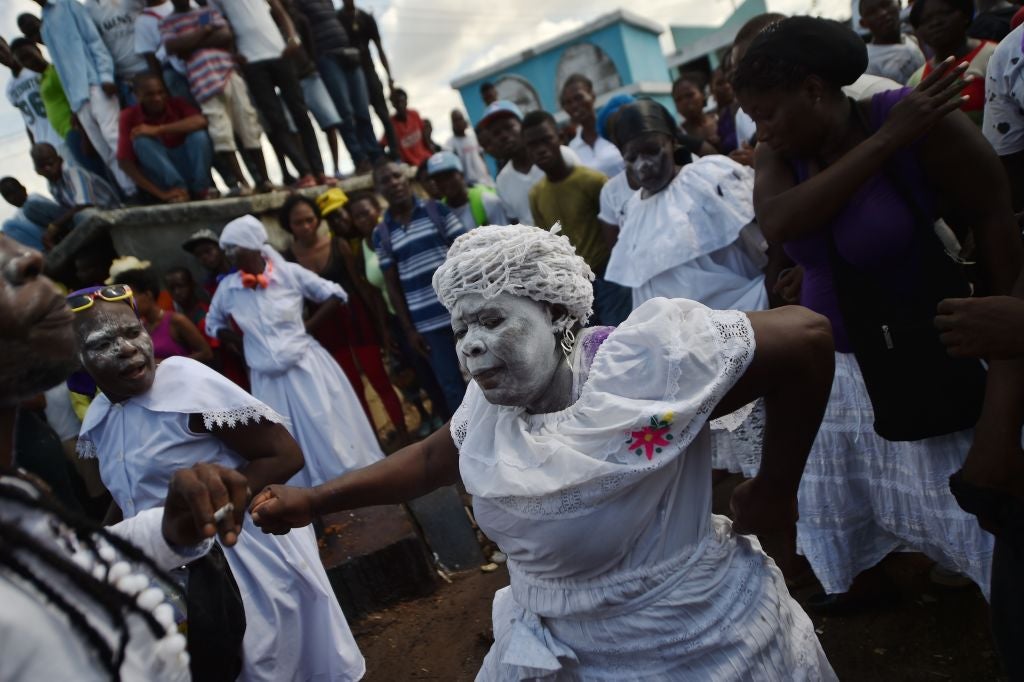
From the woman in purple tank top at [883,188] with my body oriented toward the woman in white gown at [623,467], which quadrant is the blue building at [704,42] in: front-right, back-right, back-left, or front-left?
back-right

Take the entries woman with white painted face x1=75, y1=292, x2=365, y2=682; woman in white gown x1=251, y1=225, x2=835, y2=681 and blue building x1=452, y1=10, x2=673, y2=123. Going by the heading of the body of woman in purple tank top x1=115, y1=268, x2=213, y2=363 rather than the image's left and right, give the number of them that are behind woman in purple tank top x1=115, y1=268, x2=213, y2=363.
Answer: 1

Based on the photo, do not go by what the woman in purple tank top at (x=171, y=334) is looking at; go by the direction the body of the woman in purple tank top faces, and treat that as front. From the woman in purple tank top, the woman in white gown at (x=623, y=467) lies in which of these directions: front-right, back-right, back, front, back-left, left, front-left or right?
front-left

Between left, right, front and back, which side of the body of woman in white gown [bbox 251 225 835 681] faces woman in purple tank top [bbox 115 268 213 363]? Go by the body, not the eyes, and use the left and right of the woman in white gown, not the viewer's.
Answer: right

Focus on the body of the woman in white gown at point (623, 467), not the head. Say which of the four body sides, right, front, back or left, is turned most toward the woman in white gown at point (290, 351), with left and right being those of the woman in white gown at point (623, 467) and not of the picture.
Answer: right

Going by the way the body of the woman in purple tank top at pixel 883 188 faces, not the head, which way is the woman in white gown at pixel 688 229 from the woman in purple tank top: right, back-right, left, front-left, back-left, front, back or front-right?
right

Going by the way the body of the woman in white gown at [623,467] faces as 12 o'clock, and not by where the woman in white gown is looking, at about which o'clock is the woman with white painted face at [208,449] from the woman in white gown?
The woman with white painted face is roughly at 3 o'clock from the woman in white gown.

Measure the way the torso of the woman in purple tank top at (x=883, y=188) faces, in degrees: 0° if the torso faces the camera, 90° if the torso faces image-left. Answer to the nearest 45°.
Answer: approximately 45°

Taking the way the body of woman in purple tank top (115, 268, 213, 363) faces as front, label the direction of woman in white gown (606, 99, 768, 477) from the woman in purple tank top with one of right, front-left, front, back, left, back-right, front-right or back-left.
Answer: left

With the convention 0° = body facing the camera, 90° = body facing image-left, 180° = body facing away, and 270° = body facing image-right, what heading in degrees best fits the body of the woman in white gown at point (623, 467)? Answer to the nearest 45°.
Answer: approximately 45°

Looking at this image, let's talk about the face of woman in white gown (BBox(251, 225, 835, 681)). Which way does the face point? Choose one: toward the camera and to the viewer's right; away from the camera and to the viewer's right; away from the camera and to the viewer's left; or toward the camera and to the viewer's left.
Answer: toward the camera and to the viewer's left
